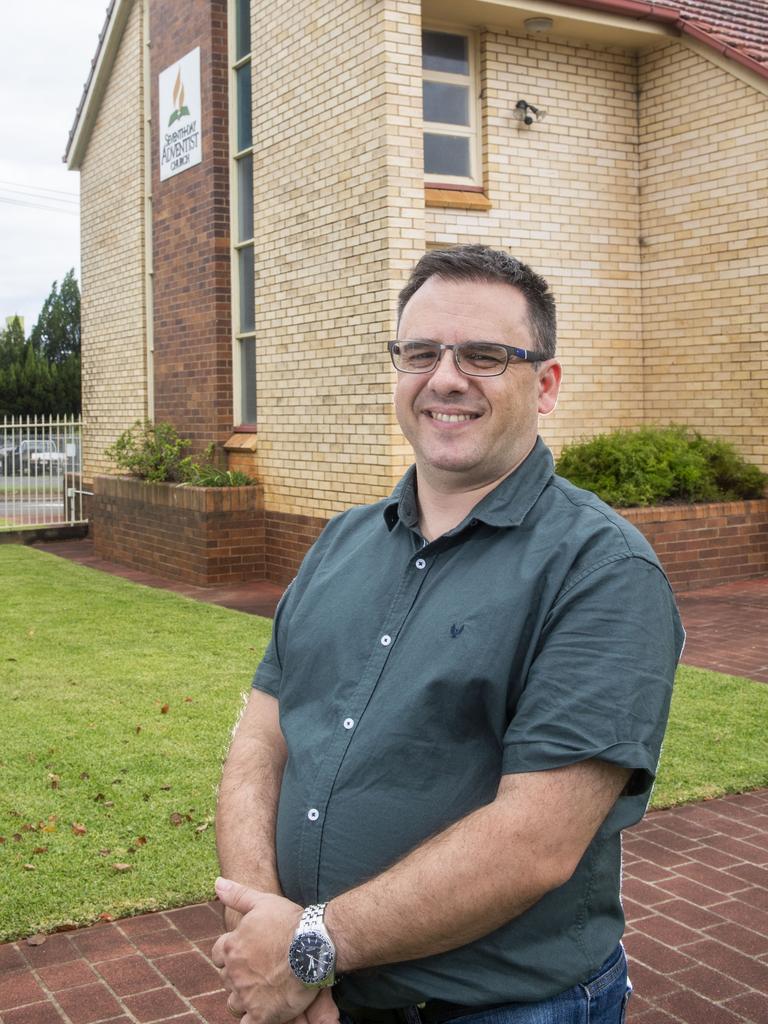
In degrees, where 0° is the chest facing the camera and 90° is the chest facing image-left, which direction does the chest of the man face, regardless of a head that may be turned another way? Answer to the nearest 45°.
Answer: approximately 45°

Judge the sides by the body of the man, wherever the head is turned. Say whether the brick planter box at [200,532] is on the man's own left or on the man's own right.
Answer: on the man's own right

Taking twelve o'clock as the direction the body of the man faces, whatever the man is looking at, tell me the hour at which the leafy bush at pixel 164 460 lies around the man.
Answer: The leafy bush is roughly at 4 o'clock from the man.

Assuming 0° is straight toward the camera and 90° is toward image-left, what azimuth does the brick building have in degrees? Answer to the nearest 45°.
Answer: approximately 45°

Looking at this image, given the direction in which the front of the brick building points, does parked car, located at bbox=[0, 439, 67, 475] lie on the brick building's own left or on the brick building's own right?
on the brick building's own right

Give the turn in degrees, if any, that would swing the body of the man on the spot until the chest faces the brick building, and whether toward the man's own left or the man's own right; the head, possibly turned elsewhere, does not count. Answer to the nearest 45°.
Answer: approximately 135° to the man's own right

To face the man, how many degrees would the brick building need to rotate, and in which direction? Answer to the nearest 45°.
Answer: approximately 45° to its left
